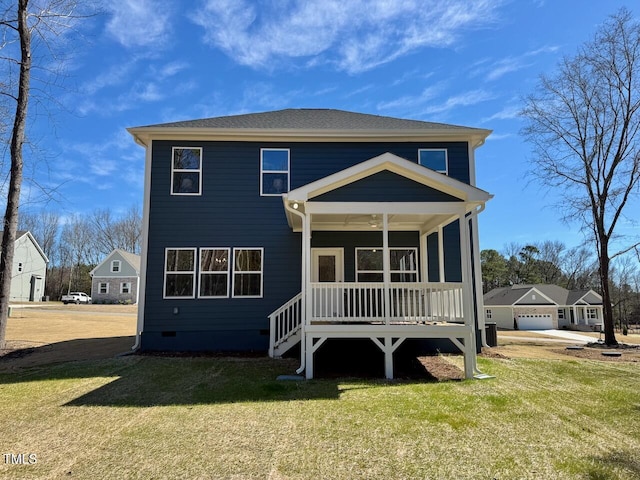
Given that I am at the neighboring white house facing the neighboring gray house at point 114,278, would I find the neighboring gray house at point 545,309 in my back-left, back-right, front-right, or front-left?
front-right

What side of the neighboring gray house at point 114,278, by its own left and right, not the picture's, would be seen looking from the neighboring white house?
right

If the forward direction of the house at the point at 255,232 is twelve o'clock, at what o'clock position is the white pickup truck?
The white pickup truck is roughly at 11 o'clock from the house.

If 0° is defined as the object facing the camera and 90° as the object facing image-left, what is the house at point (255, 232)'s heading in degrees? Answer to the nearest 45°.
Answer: approximately 180°

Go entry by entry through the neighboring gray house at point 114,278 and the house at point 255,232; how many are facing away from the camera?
1

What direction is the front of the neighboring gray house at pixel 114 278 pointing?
toward the camera

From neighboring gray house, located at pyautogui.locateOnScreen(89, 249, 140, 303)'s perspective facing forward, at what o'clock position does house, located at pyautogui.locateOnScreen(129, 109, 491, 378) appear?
The house is roughly at 12 o'clock from the neighboring gray house.

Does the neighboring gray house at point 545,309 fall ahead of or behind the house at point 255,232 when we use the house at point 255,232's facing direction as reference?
ahead

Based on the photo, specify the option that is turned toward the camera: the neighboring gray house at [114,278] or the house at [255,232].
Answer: the neighboring gray house

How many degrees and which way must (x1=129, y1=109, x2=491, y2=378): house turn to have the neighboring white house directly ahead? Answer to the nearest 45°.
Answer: approximately 45° to its left
